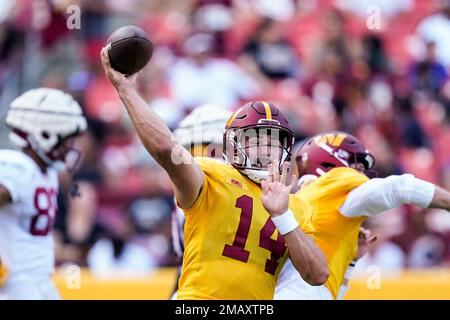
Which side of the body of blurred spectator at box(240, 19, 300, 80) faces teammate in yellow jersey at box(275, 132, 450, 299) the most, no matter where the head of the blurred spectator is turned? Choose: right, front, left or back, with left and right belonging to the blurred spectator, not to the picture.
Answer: front

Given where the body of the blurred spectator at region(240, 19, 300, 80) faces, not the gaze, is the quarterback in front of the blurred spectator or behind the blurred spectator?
in front

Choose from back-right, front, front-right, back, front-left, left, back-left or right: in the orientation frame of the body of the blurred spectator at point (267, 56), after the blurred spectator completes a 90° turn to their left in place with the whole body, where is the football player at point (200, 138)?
right

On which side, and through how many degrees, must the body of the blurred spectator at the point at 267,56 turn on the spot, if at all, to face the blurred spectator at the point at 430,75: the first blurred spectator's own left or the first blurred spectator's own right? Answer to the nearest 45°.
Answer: approximately 90° to the first blurred spectator's own left

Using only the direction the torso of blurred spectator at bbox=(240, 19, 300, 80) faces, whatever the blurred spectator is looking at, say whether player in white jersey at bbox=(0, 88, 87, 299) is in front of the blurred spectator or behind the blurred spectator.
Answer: in front

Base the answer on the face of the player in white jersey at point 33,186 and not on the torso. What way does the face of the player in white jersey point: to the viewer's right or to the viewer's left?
to the viewer's right

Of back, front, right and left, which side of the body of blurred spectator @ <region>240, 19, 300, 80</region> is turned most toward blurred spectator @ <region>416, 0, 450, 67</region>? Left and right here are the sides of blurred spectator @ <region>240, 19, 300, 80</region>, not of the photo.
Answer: left

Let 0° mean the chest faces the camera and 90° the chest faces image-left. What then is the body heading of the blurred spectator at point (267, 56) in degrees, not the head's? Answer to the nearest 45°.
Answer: approximately 0°
